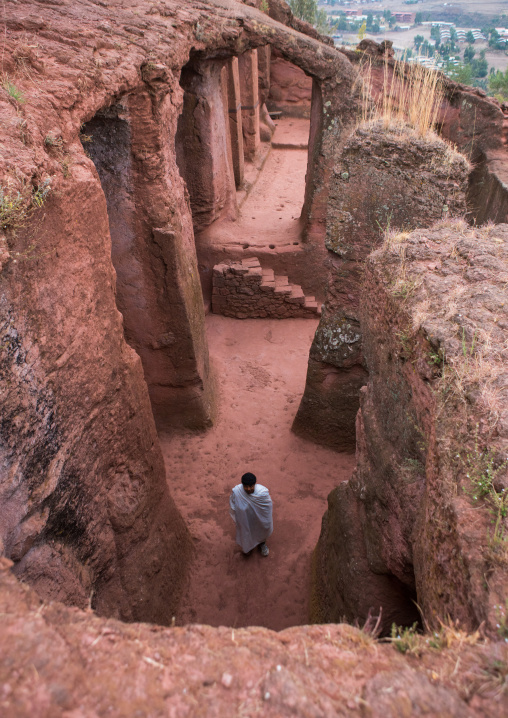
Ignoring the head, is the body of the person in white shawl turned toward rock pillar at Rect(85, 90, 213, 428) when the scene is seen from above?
no

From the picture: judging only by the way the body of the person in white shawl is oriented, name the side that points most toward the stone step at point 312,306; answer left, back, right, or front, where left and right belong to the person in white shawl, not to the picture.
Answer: back

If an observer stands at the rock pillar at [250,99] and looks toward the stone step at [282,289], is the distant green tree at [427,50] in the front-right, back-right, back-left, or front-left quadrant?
back-left

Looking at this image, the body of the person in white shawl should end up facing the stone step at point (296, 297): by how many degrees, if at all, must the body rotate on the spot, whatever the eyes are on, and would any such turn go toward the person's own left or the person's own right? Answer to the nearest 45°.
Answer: approximately 180°

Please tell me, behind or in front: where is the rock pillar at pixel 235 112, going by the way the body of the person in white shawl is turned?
behind

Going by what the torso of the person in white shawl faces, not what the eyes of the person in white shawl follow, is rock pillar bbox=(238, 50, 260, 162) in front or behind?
behind

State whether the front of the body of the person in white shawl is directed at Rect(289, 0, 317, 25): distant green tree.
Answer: no

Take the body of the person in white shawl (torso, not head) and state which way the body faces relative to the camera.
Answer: toward the camera
